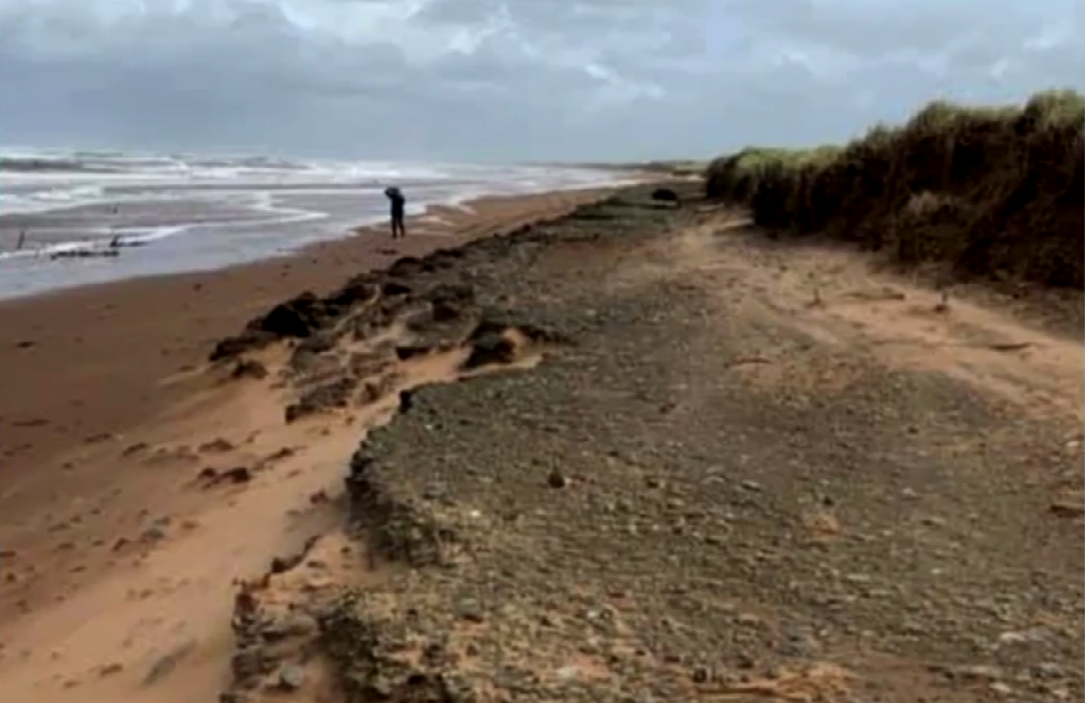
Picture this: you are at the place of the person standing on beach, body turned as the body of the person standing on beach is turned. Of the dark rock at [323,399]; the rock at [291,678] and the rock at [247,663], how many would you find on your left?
3

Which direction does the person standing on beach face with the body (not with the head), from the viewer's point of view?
to the viewer's left

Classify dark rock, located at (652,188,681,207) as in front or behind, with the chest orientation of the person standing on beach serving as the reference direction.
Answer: behind

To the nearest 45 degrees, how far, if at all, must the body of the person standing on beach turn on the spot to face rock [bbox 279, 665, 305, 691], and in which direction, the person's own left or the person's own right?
approximately 90° to the person's own left

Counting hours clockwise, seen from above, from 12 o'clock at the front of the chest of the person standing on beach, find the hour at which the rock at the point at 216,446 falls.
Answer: The rock is roughly at 9 o'clock from the person standing on beach.

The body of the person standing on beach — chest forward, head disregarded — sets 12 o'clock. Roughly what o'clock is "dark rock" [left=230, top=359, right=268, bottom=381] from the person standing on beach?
The dark rock is roughly at 9 o'clock from the person standing on beach.
